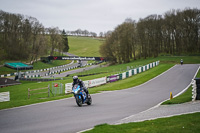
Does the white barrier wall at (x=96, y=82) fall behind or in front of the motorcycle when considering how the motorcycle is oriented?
behind

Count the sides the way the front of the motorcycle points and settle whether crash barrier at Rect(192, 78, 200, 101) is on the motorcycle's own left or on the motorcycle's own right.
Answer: on the motorcycle's own left
